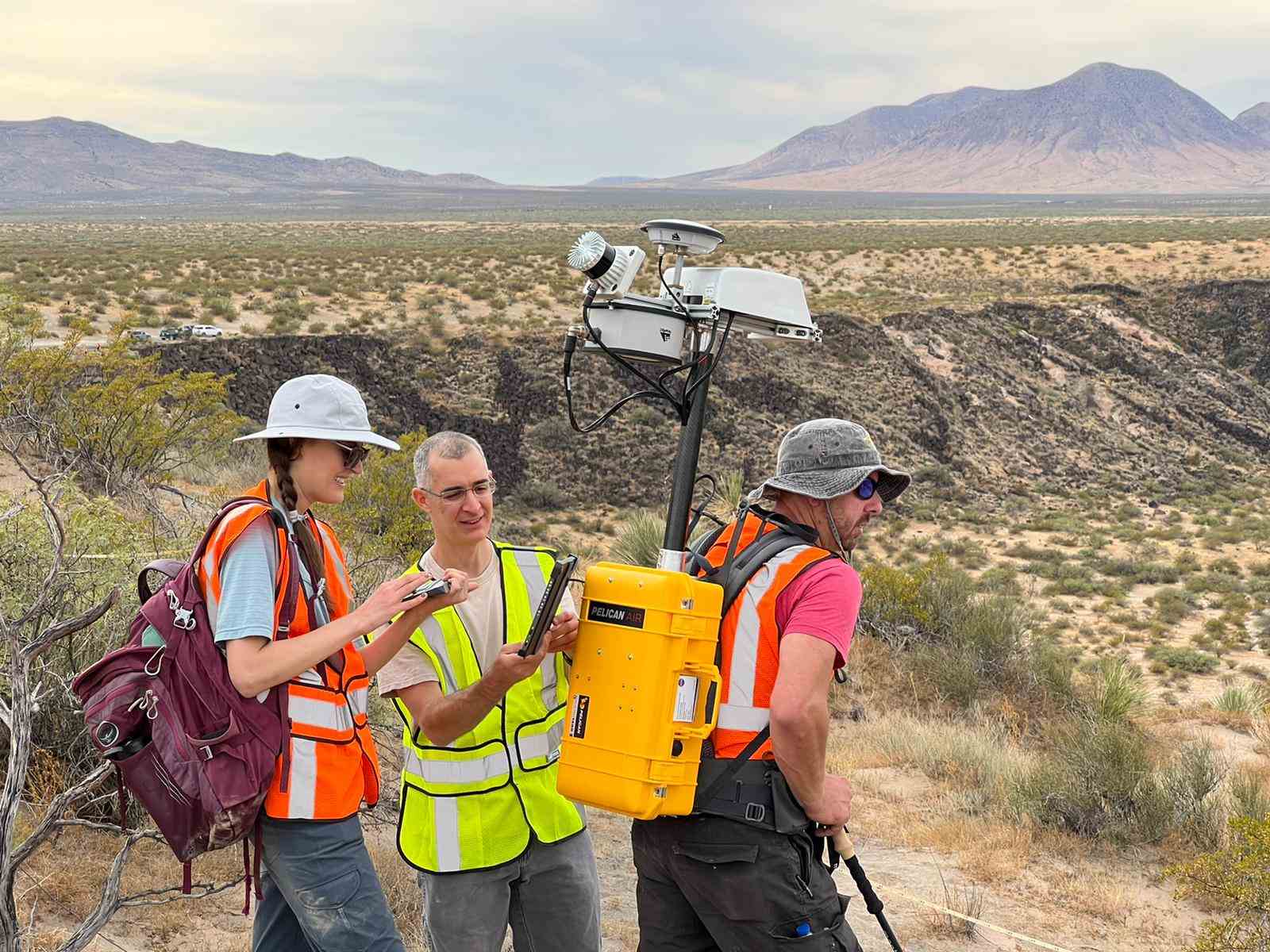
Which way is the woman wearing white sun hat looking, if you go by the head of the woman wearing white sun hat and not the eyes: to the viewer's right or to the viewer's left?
to the viewer's right

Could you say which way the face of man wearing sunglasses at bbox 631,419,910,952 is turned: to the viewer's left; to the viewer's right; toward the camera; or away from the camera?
to the viewer's right

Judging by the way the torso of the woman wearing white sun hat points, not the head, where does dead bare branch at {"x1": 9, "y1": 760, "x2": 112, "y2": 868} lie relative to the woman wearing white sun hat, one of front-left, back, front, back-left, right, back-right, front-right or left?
back-left

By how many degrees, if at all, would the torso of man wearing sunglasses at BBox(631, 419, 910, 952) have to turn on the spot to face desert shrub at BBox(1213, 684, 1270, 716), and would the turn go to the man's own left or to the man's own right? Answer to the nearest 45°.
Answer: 0° — they already face it

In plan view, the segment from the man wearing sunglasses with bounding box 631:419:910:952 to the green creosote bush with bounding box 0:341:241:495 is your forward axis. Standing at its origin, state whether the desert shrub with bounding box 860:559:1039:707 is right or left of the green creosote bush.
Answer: right

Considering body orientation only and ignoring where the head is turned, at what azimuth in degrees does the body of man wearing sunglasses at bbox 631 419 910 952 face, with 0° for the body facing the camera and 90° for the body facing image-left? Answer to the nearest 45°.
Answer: approximately 225°

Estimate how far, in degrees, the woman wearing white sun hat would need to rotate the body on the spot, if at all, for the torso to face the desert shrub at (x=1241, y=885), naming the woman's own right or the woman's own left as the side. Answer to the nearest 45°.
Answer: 0° — they already face it

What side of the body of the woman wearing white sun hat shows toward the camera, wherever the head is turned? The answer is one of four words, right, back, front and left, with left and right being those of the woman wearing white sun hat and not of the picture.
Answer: right

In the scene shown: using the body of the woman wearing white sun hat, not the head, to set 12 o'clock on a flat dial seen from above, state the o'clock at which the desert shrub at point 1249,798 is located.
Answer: The desert shrub is roughly at 11 o'clock from the woman wearing white sun hat.
